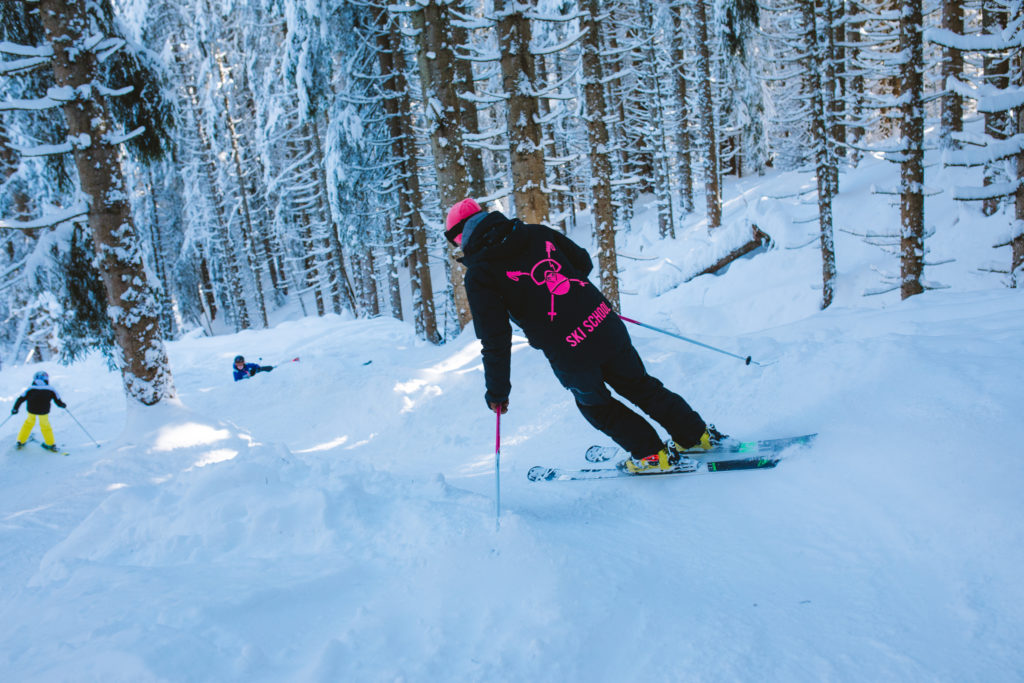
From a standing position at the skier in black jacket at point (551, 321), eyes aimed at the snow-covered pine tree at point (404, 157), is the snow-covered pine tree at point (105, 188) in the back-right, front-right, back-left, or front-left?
front-left

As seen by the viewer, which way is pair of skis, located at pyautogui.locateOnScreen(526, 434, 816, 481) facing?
to the viewer's left

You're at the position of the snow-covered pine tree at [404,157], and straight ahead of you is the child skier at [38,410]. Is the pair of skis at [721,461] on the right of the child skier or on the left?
left

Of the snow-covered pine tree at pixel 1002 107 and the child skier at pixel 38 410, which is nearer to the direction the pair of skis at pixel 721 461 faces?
the child skier

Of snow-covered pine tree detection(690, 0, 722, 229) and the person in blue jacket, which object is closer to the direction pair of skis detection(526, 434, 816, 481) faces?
the person in blue jacket

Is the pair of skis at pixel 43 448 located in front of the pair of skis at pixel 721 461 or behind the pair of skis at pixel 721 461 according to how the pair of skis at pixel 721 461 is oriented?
in front

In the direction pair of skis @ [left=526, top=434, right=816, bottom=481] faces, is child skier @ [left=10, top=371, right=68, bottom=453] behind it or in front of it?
in front

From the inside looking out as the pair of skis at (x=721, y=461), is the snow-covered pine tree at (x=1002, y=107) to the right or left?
on its right
